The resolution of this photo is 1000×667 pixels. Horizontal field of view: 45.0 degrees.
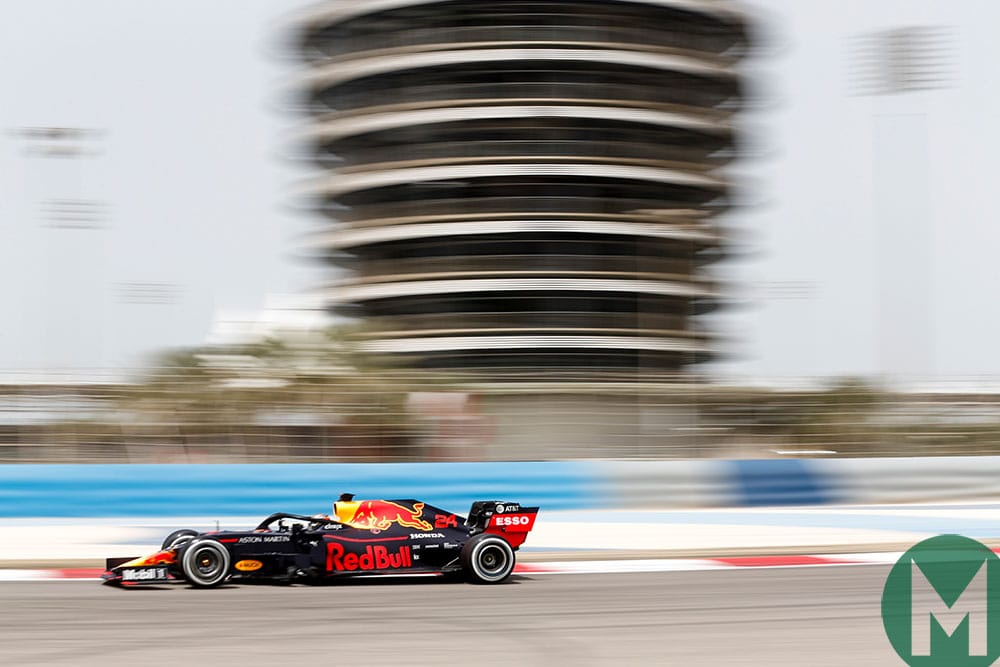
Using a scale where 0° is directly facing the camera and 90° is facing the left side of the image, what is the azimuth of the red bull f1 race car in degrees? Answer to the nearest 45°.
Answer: approximately 90°

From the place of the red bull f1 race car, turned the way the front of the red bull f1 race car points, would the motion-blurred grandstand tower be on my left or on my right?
on my right
